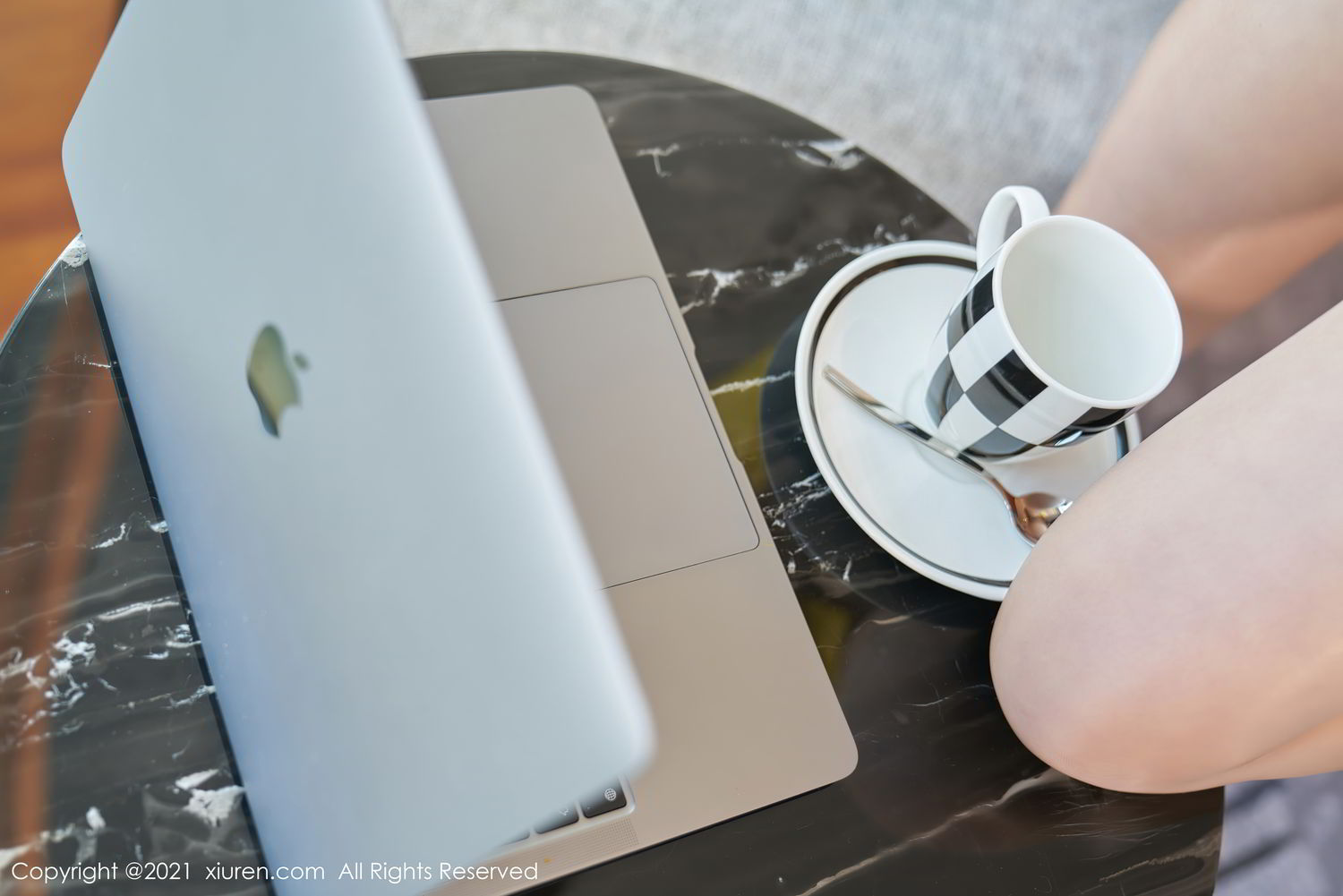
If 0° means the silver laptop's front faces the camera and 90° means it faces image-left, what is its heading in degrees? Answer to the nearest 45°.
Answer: approximately 270°
